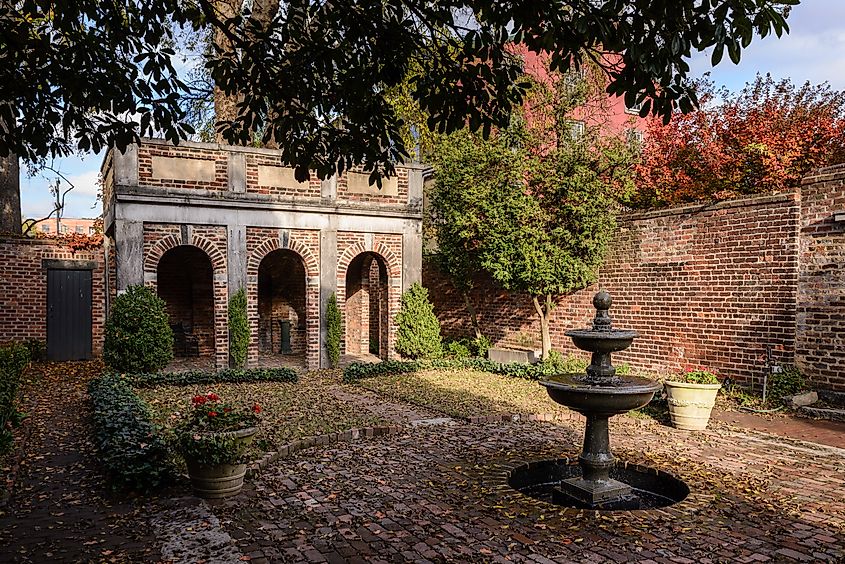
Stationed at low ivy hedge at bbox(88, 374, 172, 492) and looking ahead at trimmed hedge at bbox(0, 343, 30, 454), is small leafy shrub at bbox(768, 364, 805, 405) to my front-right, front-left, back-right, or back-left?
back-right

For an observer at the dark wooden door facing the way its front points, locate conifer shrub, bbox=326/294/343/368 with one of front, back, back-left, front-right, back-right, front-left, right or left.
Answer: front-left

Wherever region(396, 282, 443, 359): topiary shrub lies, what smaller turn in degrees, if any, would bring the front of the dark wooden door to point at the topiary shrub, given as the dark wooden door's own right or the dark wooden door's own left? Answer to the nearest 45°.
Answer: approximately 45° to the dark wooden door's own left

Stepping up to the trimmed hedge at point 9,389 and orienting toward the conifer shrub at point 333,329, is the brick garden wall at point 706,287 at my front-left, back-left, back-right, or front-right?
front-right

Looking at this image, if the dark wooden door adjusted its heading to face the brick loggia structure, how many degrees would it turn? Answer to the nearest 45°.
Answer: approximately 45° to its left

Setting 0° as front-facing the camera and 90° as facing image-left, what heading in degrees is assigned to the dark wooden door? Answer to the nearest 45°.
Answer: approximately 0°

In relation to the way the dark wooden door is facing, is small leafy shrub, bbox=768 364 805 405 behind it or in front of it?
in front

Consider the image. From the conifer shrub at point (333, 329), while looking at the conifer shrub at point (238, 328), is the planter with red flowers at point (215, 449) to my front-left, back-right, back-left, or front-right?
front-left

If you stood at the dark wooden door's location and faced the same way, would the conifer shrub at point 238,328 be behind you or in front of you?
in front

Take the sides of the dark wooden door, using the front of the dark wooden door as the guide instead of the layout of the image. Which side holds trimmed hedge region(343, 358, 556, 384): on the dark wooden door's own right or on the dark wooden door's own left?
on the dark wooden door's own left

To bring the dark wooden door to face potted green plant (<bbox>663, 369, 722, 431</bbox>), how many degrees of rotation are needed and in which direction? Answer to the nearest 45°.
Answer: approximately 45° to its left

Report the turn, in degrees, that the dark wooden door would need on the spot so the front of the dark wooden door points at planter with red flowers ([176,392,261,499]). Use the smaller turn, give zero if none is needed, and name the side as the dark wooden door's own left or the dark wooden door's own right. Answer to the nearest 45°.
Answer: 0° — it already faces it

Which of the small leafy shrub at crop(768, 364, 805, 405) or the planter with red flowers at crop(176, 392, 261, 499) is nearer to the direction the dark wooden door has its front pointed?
the planter with red flowers

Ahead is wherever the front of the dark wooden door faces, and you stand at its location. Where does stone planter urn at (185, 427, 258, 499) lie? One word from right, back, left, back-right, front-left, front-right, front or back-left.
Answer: front

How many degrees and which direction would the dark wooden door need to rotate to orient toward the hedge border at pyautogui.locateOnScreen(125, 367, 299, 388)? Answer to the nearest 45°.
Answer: approximately 45° to its left

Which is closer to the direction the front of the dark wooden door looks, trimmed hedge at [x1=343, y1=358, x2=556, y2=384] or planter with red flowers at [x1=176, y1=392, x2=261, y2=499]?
the planter with red flowers

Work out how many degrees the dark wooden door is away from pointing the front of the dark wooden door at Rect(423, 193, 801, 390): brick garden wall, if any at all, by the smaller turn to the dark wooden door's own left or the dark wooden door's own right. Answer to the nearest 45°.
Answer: approximately 45° to the dark wooden door's own left

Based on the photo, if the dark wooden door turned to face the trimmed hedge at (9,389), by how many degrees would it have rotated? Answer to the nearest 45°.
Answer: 0° — it already faces it
